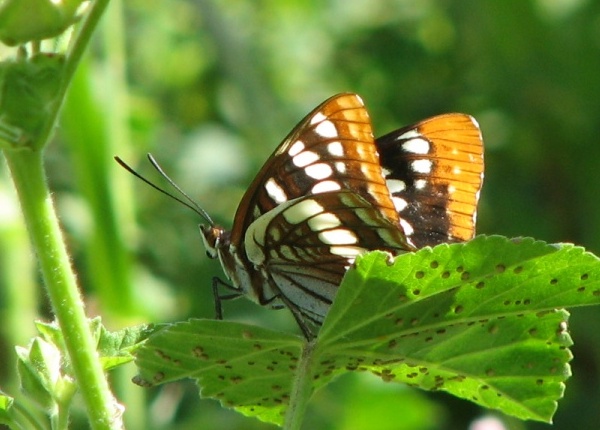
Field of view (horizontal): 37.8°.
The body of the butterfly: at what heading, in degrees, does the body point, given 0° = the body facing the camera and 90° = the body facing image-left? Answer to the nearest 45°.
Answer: approximately 90°

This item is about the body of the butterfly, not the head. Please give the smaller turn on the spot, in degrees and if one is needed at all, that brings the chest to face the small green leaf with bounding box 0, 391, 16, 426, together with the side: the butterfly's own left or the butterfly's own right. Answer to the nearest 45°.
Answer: approximately 45° to the butterfly's own left
